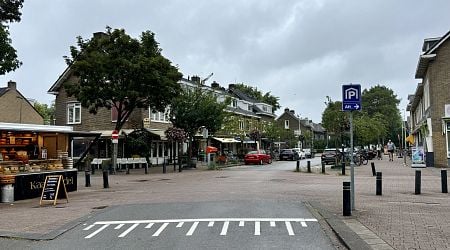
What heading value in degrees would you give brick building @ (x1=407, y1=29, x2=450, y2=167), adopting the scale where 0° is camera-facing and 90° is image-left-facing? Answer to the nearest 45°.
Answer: approximately 90°

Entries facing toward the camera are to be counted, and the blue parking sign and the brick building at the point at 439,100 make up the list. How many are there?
1

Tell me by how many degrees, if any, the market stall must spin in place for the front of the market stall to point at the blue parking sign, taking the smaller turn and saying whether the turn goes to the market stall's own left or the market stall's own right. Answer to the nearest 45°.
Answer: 0° — it already faces it

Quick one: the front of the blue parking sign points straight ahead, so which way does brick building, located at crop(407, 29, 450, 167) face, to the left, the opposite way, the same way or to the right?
to the right

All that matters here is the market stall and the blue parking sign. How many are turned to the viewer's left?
0

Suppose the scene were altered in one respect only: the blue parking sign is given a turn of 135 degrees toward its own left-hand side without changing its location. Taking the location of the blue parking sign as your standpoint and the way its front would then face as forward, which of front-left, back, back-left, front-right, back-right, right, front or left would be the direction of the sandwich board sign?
back-left

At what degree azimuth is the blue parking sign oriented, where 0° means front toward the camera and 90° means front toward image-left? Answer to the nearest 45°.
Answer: approximately 0°

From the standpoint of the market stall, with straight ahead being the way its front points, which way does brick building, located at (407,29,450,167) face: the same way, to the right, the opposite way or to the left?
the opposite way

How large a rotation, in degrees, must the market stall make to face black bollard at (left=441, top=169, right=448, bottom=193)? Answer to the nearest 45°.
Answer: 0° — it already faces it

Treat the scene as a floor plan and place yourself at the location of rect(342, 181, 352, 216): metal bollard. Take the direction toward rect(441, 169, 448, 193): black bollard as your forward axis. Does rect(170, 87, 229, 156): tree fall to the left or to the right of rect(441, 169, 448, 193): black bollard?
left

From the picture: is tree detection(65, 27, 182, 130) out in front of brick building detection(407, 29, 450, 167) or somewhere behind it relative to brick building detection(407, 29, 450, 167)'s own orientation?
in front

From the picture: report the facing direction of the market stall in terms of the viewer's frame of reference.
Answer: facing the viewer and to the right of the viewer

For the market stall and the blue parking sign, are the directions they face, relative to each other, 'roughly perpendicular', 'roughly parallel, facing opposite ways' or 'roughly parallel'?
roughly perpendicular

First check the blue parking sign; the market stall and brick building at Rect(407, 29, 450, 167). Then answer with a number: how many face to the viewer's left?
1

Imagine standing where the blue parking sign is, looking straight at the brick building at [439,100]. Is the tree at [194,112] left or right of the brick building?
left
